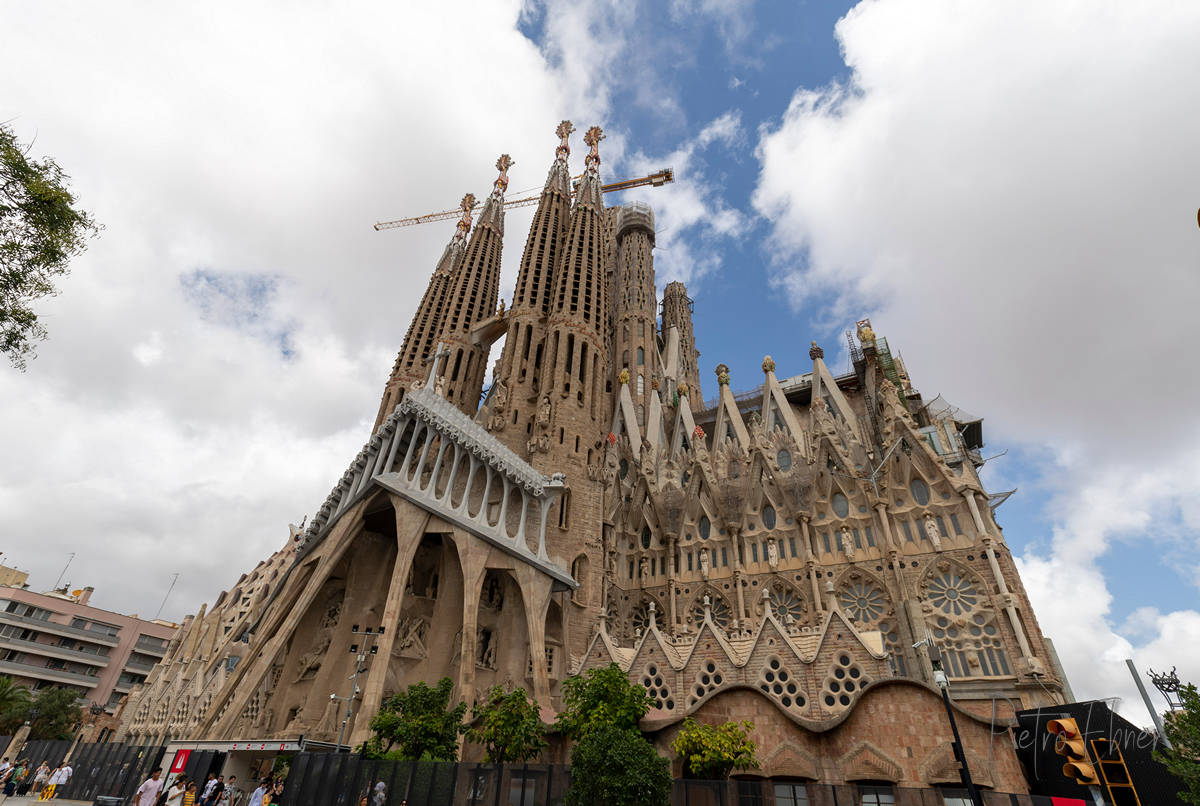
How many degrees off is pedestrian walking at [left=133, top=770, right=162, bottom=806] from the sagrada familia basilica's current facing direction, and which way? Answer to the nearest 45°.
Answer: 0° — it already faces them

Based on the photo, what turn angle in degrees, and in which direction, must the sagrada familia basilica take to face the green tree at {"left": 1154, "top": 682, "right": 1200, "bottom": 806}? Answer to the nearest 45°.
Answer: approximately 90° to its left

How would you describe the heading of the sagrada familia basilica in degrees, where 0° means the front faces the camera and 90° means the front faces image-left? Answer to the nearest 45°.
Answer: approximately 45°

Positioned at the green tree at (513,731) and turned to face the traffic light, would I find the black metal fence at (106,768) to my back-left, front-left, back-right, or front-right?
back-right

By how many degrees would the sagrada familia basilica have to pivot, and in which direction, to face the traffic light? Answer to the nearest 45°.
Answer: approximately 45° to its left

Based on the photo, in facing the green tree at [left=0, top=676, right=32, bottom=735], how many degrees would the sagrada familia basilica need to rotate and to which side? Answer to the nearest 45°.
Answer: approximately 45° to its right

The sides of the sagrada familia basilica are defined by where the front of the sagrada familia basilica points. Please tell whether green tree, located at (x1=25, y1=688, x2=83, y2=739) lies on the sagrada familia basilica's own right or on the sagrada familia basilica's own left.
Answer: on the sagrada familia basilica's own right

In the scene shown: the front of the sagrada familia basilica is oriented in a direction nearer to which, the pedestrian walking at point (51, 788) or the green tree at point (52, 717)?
the pedestrian walking
